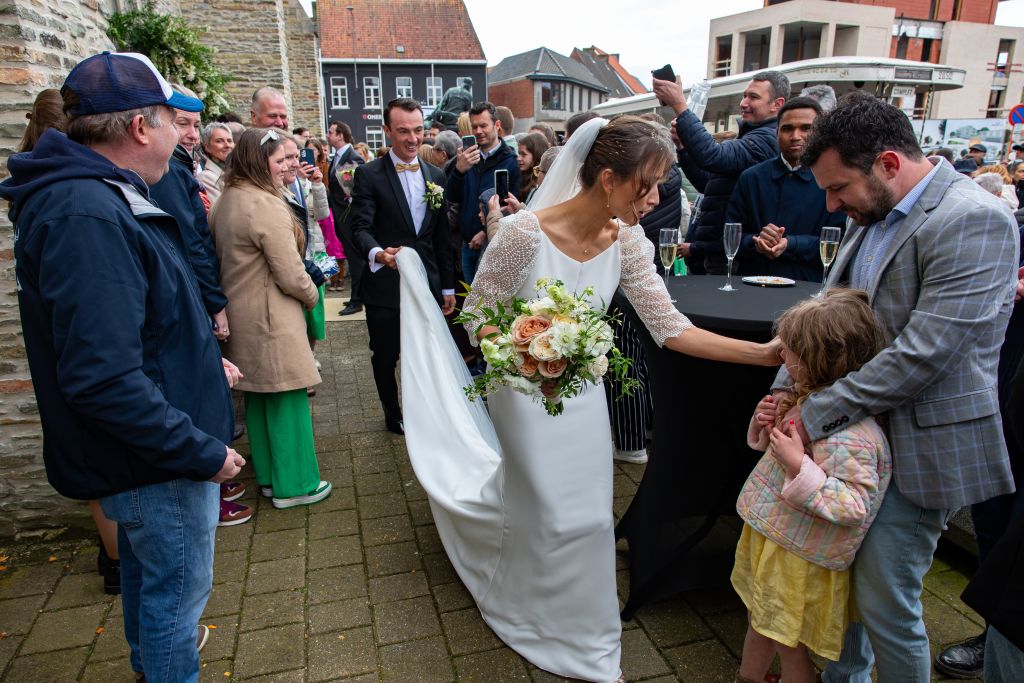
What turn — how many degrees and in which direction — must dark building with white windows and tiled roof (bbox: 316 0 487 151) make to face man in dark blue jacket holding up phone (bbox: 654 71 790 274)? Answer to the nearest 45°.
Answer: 0° — it already faces them

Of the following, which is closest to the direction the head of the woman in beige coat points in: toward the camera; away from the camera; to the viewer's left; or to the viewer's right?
to the viewer's right

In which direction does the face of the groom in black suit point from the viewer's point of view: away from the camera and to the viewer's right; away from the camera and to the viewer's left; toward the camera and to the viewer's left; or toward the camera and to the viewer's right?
toward the camera and to the viewer's right

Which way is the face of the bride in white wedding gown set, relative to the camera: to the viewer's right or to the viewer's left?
to the viewer's right

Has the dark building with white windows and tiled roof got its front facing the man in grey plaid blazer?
yes

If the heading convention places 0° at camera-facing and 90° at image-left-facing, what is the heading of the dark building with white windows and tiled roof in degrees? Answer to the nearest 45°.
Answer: approximately 0°

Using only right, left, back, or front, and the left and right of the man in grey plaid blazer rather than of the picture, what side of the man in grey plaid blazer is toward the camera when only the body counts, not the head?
left

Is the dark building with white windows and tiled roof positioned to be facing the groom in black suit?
yes
